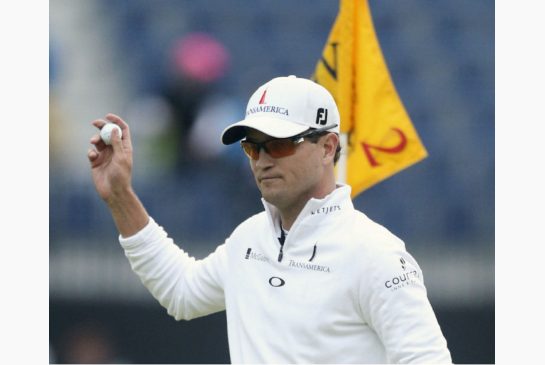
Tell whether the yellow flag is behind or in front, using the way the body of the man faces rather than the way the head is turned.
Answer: behind

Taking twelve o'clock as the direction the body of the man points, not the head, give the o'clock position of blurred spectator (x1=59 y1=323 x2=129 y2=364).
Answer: The blurred spectator is roughly at 4 o'clock from the man.

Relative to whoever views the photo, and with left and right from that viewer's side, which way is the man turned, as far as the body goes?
facing the viewer and to the left of the viewer

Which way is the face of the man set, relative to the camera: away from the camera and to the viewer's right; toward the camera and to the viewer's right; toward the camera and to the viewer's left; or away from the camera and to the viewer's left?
toward the camera and to the viewer's left

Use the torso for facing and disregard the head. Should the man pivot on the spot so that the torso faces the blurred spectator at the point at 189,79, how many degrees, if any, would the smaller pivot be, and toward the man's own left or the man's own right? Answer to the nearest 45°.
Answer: approximately 135° to the man's own right

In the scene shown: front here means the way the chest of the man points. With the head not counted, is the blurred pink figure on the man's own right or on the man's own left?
on the man's own right
